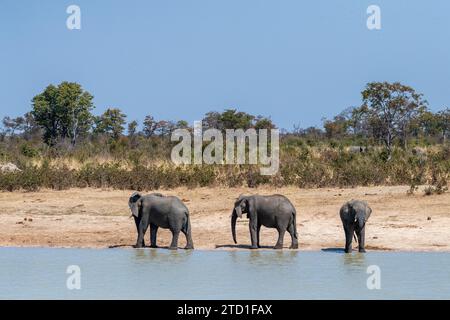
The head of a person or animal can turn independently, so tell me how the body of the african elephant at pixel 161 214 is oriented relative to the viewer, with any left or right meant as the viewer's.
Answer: facing away from the viewer and to the left of the viewer

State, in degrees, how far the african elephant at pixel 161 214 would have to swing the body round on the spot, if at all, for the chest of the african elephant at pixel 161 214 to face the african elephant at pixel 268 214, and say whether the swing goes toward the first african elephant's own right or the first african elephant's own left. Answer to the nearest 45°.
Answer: approximately 135° to the first african elephant's own right

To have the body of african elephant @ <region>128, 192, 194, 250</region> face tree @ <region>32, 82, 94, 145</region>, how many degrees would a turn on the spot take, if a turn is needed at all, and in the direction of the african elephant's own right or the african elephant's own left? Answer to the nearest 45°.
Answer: approximately 45° to the african elephant's own right

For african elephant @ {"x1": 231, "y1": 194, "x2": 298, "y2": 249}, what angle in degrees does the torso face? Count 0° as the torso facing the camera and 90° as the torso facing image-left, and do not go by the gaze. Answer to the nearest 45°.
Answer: approximately 90°

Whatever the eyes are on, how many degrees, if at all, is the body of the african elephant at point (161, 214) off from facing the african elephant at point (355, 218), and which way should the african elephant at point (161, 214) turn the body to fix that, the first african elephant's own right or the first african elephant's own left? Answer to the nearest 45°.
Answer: approximately 135° to the first african elephant's own right

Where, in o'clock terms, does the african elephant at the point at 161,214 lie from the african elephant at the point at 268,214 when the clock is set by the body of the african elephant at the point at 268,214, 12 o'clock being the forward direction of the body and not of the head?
the african elephant at the point at 161,214 is roughly at 12 o'clock from the african elephant at the point at 268,214.

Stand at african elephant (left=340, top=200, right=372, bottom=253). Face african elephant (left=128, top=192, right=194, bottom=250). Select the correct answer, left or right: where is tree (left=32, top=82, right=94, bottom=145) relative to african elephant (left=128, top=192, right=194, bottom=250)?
right

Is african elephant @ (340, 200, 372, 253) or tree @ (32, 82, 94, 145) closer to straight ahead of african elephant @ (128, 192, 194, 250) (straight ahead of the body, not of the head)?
the tree

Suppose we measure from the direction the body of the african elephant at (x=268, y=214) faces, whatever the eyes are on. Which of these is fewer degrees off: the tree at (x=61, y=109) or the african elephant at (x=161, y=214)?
the african elephant
